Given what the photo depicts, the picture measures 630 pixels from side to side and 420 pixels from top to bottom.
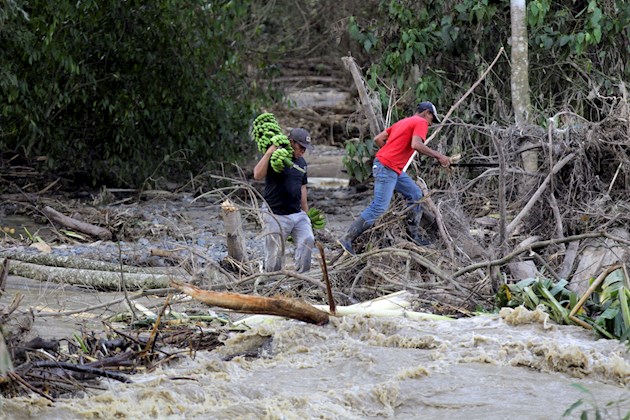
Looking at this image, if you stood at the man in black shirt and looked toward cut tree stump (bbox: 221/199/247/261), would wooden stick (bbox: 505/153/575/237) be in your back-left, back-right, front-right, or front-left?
back-right

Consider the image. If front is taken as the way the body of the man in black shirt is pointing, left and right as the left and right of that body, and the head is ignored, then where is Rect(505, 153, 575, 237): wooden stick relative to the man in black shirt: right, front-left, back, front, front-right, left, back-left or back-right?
front-left

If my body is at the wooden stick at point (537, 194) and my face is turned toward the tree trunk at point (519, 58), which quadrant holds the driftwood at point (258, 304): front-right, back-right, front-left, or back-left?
back-left

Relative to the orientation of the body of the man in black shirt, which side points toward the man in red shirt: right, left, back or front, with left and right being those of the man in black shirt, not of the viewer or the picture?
left

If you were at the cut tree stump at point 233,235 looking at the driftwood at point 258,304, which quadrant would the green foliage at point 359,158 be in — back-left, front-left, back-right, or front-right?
back-left

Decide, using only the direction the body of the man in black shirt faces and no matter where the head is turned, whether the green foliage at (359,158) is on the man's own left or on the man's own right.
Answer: on the man's own left

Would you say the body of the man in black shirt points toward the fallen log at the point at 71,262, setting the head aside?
no

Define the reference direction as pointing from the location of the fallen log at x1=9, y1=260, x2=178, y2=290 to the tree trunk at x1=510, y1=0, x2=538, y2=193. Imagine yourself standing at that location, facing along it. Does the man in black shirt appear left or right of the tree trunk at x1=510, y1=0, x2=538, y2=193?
right

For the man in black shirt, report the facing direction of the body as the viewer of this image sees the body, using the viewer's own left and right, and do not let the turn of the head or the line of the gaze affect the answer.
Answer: facing the viewer and to the right of the viewer

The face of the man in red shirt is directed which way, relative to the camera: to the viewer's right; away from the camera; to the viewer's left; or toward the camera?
to the viewer's right

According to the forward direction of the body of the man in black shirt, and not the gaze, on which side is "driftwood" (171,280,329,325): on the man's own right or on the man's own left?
on the man's own right

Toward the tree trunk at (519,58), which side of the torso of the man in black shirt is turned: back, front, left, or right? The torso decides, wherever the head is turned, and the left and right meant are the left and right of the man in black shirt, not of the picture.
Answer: left

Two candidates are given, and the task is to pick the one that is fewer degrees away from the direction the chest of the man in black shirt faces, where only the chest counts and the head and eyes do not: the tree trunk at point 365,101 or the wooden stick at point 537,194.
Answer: the wooden stick

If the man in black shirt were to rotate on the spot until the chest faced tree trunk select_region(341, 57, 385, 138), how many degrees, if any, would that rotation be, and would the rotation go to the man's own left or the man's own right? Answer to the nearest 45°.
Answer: approximately 90° to the man's own left

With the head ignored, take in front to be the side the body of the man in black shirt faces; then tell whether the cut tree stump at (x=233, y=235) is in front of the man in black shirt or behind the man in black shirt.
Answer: behind
